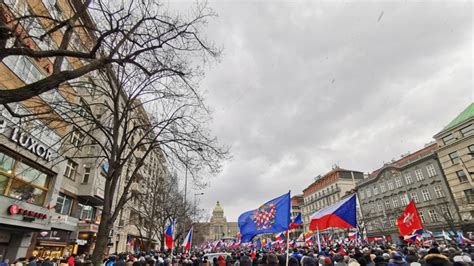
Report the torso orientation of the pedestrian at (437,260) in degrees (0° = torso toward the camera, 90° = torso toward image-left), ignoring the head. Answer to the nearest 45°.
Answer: approximately 180°
